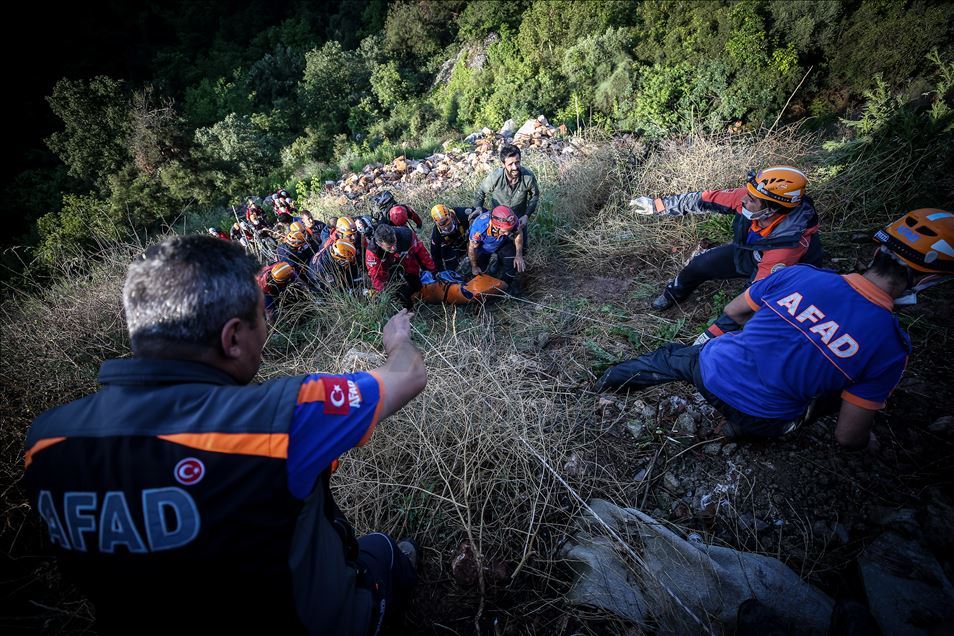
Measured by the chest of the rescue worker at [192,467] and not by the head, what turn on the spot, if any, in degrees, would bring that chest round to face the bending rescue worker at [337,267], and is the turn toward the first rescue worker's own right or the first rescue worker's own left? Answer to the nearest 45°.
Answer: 0° — they already face them

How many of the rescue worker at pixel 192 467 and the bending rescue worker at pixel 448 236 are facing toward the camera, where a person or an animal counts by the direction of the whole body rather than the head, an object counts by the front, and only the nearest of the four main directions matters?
1

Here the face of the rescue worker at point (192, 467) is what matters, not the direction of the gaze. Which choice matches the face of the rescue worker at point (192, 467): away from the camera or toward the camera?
away from the camera

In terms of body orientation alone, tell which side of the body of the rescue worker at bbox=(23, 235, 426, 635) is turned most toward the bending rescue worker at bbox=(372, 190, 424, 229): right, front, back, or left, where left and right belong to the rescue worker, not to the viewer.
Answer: front

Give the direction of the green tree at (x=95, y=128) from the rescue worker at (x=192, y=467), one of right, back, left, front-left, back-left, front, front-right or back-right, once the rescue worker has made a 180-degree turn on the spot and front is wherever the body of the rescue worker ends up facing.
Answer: back-right

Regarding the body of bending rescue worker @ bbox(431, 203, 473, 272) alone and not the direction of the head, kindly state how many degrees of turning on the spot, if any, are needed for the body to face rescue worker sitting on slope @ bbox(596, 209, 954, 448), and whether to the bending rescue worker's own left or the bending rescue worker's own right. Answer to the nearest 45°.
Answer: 0° — they already face them

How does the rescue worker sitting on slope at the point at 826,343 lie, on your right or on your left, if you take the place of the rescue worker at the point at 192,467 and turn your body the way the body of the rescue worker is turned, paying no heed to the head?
on your right

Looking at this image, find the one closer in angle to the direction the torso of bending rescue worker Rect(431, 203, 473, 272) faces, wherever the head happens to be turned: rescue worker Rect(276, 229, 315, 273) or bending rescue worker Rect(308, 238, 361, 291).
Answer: the bending rescue worker Rect(308, 238, 361, 291)

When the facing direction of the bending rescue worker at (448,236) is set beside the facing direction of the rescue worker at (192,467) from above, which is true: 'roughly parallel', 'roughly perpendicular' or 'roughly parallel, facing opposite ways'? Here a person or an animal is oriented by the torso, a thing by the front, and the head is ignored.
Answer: roughly parallel, facing opposite ways

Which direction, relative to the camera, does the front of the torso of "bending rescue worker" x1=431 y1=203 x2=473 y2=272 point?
toward the camera

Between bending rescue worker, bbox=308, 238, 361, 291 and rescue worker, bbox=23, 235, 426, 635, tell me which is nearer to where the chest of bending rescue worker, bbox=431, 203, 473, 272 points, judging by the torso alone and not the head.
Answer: the rescue worker

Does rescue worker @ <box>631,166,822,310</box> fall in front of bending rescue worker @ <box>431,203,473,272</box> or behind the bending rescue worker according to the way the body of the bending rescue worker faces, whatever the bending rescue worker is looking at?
in front

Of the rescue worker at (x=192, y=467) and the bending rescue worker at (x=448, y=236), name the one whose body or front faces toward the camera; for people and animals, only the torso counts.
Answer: the bending rescue worker

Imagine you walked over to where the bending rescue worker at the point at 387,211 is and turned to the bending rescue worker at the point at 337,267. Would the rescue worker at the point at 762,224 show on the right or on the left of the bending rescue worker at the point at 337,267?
left
